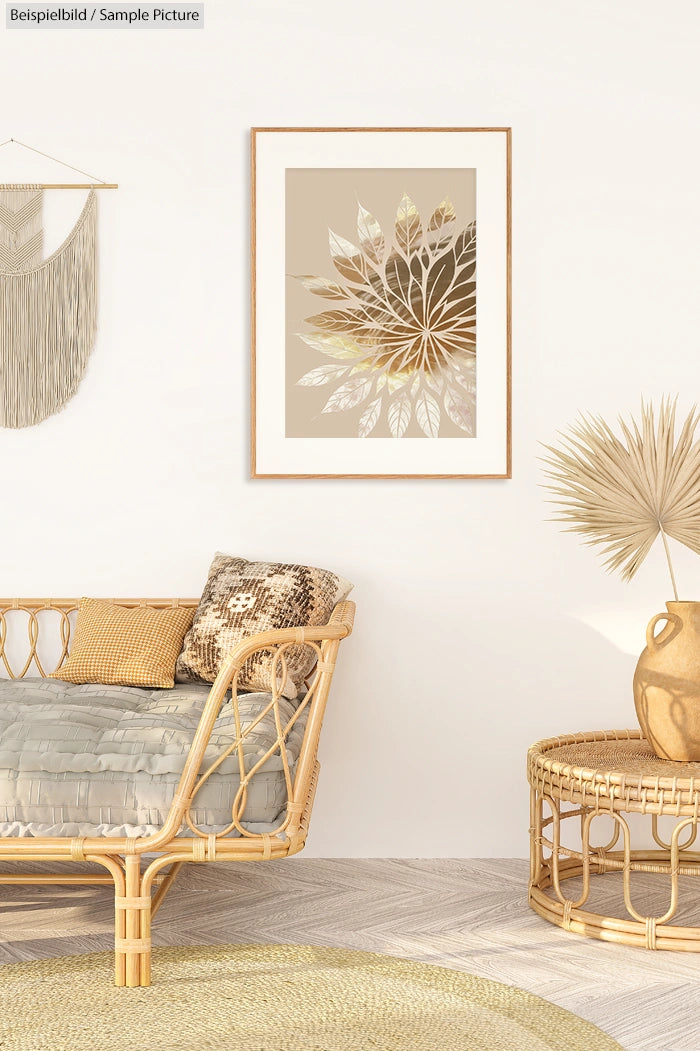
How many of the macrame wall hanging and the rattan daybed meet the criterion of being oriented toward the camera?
2

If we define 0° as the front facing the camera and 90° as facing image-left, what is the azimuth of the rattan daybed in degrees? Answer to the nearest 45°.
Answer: approximately 0°

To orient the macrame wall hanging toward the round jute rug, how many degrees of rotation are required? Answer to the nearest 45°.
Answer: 0° — it already faces it

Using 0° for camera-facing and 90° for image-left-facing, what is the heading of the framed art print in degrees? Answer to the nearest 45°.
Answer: approximately 0°

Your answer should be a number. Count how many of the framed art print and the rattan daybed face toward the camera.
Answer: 2
